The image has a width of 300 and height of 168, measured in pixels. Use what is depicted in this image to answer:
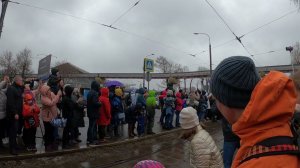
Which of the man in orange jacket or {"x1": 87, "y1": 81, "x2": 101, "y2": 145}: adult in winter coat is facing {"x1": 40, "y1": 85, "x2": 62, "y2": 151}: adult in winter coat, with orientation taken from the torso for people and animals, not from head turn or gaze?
the man in orange jacket

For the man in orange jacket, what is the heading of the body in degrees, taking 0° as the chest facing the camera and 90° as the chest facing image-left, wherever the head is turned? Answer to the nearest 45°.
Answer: approximately 135°

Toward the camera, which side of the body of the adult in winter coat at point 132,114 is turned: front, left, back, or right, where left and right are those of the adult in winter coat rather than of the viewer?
right

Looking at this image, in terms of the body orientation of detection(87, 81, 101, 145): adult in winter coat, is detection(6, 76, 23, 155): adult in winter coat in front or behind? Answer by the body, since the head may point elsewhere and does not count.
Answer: behind

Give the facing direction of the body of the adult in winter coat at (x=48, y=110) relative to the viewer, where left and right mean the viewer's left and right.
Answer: facing to the right of the viewer

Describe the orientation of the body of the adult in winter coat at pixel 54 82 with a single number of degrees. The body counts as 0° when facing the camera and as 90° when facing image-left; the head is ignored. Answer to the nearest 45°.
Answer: approximately 270°

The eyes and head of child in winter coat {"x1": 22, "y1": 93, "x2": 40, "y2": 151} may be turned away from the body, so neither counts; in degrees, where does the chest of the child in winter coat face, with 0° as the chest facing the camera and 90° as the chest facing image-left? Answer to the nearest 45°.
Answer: approximately 315°

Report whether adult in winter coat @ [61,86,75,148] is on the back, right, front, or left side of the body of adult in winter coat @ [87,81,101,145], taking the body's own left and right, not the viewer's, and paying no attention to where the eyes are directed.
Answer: back

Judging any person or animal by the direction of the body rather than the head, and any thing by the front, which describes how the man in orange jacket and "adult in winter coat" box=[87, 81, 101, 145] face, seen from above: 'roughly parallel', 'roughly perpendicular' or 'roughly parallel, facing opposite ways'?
roughly perpendicular

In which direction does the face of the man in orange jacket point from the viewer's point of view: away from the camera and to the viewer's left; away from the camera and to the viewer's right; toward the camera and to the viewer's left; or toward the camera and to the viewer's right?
away from the camera and to the viewer's left

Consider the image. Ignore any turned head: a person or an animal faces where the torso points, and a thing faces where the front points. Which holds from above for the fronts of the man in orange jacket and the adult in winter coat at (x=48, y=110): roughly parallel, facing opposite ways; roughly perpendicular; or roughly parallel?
roughly perpendicular
